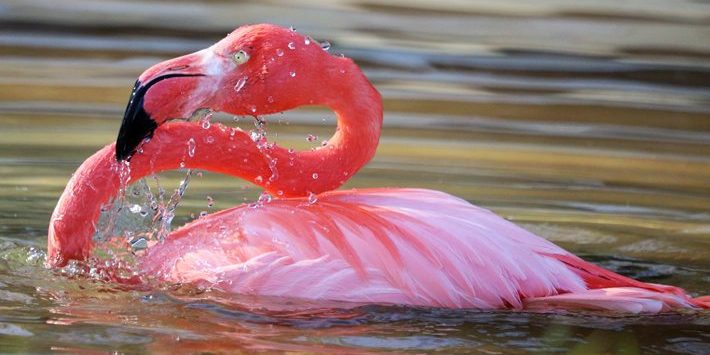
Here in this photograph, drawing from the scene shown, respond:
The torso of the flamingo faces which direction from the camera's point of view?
to the viewer's left
